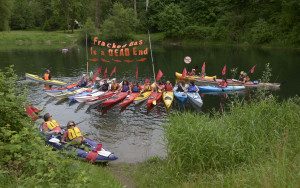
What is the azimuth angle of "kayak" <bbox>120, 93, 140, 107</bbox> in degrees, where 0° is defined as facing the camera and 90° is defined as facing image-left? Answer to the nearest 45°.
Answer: approximately 45°

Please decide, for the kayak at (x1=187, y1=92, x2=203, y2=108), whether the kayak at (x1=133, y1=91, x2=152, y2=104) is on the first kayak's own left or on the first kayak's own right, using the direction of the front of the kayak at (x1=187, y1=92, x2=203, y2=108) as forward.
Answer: on the first kayak's own right

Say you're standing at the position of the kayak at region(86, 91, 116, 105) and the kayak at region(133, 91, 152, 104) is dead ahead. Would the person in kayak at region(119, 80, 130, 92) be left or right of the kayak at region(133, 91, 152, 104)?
left

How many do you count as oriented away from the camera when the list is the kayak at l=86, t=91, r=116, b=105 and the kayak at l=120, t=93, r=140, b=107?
0

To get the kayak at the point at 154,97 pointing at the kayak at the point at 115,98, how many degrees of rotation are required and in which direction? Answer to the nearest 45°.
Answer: approximately 45° to its right

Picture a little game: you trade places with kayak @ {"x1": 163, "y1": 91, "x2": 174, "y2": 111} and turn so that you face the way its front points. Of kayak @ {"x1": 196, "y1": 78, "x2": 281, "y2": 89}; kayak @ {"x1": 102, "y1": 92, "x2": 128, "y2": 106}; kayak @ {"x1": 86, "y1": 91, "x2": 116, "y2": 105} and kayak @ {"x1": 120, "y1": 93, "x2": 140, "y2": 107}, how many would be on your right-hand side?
3

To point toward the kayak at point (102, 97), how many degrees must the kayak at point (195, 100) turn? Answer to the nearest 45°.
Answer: approximately 135° to its right

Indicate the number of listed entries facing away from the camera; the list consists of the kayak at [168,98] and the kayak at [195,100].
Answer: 0

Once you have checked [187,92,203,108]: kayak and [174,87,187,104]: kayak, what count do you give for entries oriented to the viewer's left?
0

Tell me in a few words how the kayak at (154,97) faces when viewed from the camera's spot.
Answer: facing the viewer and to the left of the viewer

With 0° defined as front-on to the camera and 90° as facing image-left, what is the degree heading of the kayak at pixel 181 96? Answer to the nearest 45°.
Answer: approximately 315°
